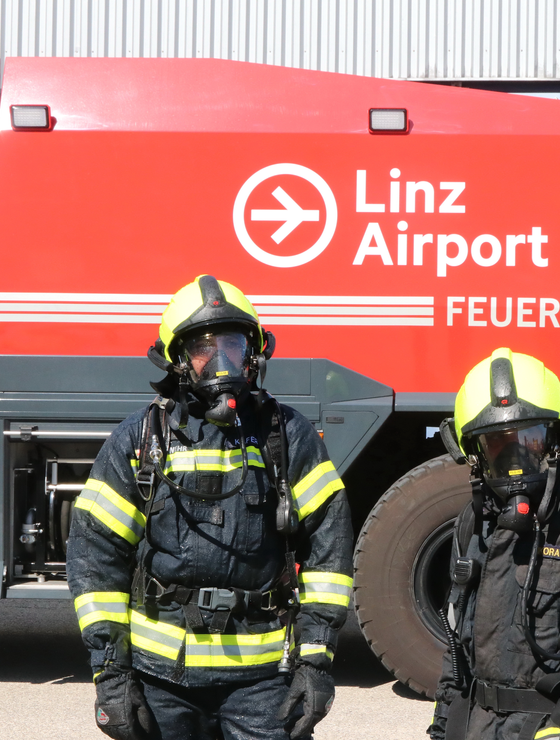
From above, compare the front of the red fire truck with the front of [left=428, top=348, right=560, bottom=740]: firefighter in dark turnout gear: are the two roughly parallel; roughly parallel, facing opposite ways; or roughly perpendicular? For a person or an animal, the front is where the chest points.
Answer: roughly perpendicular

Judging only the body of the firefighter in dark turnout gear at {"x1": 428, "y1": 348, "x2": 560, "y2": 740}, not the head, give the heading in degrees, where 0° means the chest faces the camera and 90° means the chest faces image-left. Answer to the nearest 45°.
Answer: approximately 0°

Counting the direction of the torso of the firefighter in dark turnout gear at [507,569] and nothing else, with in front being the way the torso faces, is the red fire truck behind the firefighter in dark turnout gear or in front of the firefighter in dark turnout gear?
behind
